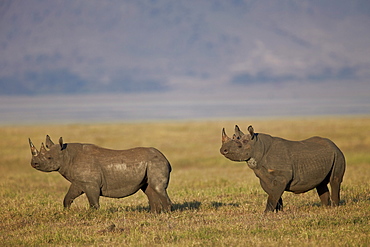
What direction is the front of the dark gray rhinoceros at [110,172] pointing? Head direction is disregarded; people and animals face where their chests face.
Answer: to the viewer's left

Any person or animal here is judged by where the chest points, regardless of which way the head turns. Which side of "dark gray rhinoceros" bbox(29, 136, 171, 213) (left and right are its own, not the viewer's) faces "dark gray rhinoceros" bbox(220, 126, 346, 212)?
back
